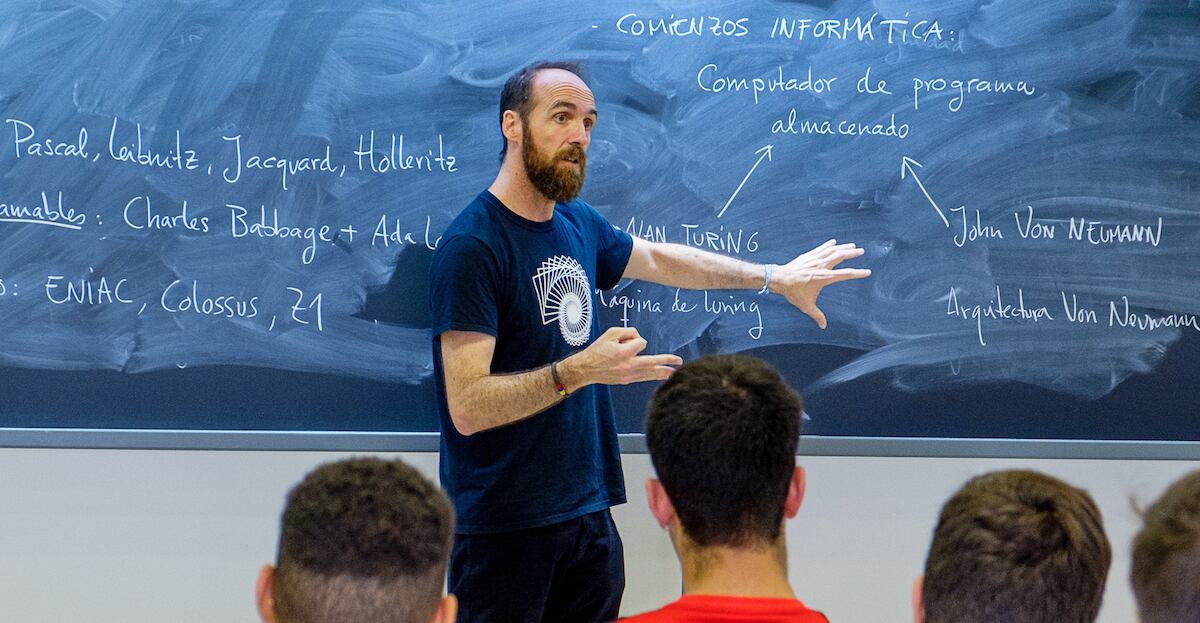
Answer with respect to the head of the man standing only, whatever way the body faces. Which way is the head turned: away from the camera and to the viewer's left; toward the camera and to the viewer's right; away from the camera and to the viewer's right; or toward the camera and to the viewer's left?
toward the camera and to the viewer's right

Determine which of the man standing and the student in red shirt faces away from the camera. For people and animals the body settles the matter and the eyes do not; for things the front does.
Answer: the student in red shirt

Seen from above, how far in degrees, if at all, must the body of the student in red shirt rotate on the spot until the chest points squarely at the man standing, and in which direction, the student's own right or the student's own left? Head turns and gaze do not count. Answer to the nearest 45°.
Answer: approximately 45° to the student's own left

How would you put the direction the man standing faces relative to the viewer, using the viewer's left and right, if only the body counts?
facing the viewer and to the right of the viewer

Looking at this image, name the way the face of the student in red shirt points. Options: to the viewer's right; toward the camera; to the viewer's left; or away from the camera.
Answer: away from the camera

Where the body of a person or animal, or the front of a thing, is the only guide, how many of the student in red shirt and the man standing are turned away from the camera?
1

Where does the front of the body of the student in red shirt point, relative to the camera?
away from the camera

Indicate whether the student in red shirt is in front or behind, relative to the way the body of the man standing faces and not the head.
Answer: in front
